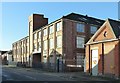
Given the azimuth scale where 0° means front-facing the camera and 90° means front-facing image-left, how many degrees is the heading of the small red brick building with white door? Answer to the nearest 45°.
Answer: approximately 45°
